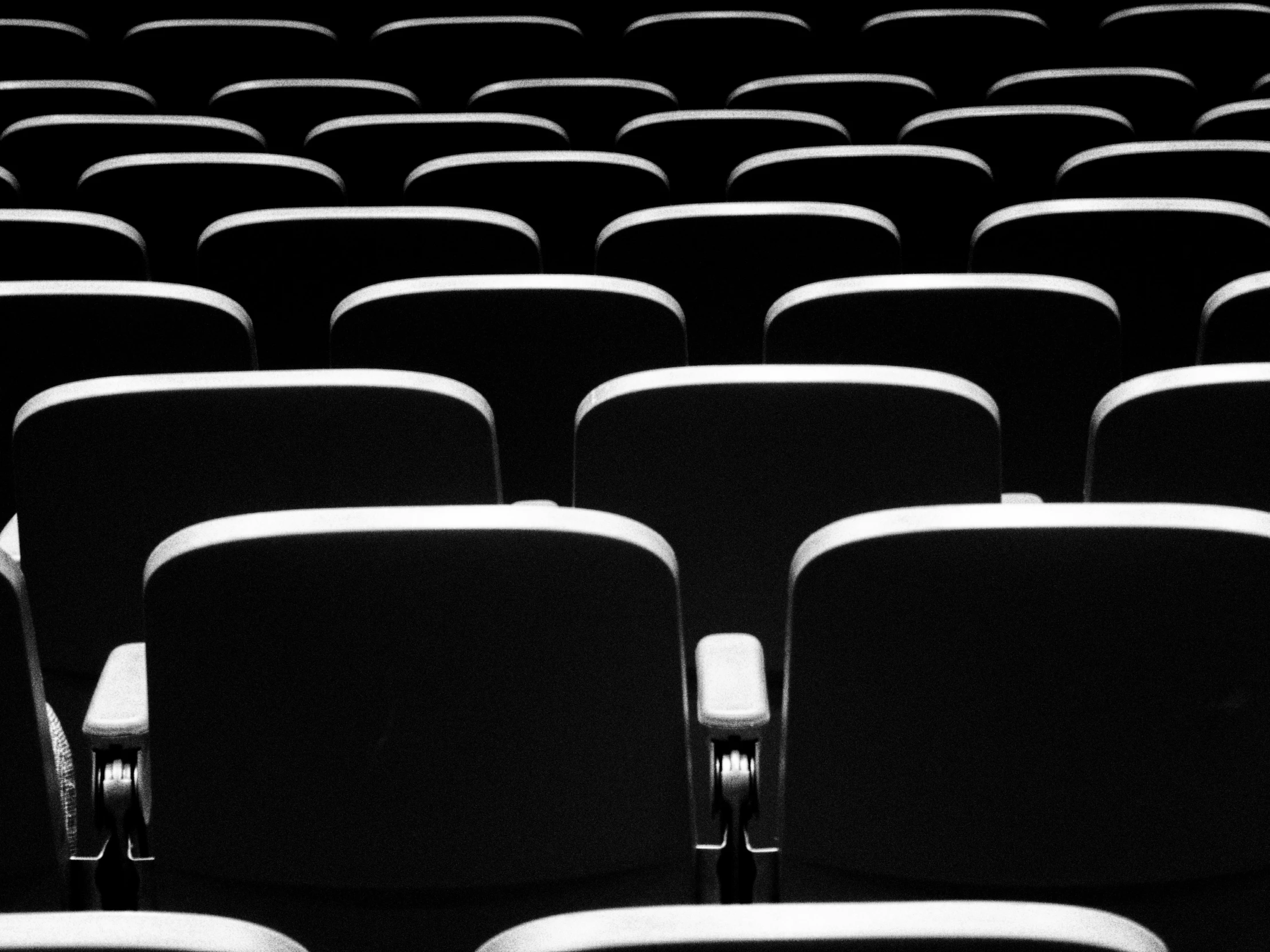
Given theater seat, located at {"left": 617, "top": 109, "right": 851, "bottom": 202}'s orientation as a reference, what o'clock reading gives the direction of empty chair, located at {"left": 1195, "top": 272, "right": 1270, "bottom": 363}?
The empty chair is roughly at 5 o'clock from the theater seat.

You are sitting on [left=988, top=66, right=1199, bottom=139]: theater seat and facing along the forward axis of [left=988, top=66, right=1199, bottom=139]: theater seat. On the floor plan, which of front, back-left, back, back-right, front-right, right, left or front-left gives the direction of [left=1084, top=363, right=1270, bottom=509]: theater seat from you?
back

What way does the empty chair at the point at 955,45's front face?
away from the camera

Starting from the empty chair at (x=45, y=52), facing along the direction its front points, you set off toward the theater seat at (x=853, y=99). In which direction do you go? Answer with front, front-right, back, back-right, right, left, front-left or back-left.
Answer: back-right

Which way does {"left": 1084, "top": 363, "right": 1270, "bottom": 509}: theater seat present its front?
away from the camera

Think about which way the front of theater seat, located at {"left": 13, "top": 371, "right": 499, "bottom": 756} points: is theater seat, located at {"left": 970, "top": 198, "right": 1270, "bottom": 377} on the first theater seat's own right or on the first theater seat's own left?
on the first theater seat's own right

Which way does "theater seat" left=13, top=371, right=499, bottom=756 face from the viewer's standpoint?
away from the camera

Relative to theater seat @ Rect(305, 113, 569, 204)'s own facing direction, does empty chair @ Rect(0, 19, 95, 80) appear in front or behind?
in front

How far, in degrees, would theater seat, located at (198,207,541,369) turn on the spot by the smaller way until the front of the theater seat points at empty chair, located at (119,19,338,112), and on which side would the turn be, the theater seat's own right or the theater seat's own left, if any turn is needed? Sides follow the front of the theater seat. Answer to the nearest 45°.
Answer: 0° — it already faces it

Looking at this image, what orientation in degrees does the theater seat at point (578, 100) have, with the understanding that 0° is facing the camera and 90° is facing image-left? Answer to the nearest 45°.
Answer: approximately 180°

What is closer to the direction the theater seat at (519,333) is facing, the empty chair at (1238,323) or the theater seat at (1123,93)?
the theater seat

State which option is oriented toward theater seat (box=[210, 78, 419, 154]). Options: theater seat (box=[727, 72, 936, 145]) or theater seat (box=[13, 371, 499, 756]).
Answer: theater seat (box=[13, 371, 499, 756])

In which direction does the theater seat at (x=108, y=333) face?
away from the camera

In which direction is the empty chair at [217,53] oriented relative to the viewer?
away from the camera

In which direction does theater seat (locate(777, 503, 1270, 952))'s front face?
away from the camera

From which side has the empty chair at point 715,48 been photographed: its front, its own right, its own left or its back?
back

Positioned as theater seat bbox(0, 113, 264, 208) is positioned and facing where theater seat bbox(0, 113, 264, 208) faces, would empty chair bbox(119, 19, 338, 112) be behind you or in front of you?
in front

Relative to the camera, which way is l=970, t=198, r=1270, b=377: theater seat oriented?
away from the camera
